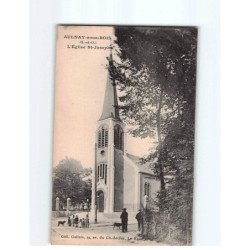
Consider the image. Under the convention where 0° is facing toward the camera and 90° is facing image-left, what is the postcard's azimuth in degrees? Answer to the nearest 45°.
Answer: approximately 0°
